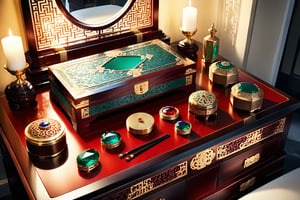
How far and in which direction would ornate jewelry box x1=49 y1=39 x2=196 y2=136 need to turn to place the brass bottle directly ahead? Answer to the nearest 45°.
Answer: approximately 90° to its left

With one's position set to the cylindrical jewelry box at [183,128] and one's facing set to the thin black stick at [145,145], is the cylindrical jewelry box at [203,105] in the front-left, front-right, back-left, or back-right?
back-right

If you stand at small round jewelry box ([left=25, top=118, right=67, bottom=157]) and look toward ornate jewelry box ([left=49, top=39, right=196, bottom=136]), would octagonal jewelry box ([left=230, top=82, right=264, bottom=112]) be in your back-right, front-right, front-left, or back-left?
front-right
